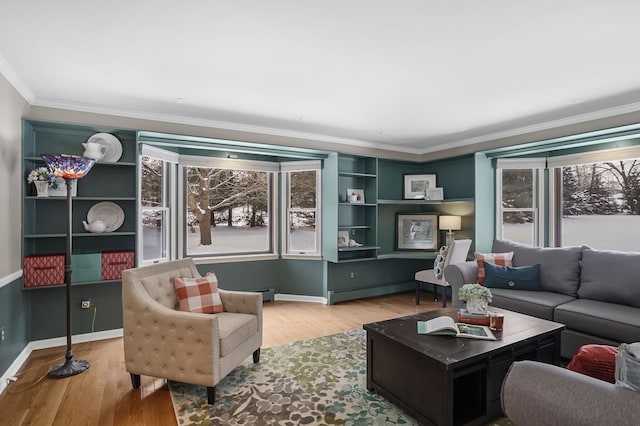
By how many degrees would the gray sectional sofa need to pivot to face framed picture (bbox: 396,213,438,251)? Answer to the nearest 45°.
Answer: approximately 90° to its right

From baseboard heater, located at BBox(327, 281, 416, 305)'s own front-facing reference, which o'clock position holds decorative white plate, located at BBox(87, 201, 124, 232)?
The decorative white plate is roughly at 3 o'clock from the baseboard heater.

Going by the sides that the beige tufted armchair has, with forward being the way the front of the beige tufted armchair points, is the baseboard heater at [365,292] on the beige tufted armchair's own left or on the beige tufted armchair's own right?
on the beige tufted armchair's own left

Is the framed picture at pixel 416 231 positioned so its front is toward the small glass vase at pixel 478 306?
yes

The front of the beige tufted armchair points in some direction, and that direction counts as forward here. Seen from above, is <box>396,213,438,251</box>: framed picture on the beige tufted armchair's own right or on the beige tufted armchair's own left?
on the beige tufted armchair's own left

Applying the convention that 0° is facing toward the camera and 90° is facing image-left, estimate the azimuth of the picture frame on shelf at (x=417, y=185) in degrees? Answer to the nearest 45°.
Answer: approximately 0°

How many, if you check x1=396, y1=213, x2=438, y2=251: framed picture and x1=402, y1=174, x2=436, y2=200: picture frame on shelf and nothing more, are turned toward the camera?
2

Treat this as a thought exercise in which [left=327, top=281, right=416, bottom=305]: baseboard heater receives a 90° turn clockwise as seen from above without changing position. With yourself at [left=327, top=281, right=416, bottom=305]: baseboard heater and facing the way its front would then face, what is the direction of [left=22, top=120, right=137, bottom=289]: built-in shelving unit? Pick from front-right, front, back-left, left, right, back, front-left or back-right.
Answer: front

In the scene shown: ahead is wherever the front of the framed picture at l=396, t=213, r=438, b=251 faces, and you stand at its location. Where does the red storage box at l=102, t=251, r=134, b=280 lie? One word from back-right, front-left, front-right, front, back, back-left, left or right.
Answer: front-right
